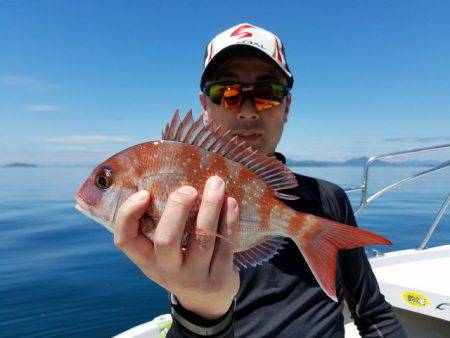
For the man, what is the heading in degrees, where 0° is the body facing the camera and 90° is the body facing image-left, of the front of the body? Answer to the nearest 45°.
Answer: approximately 0°
